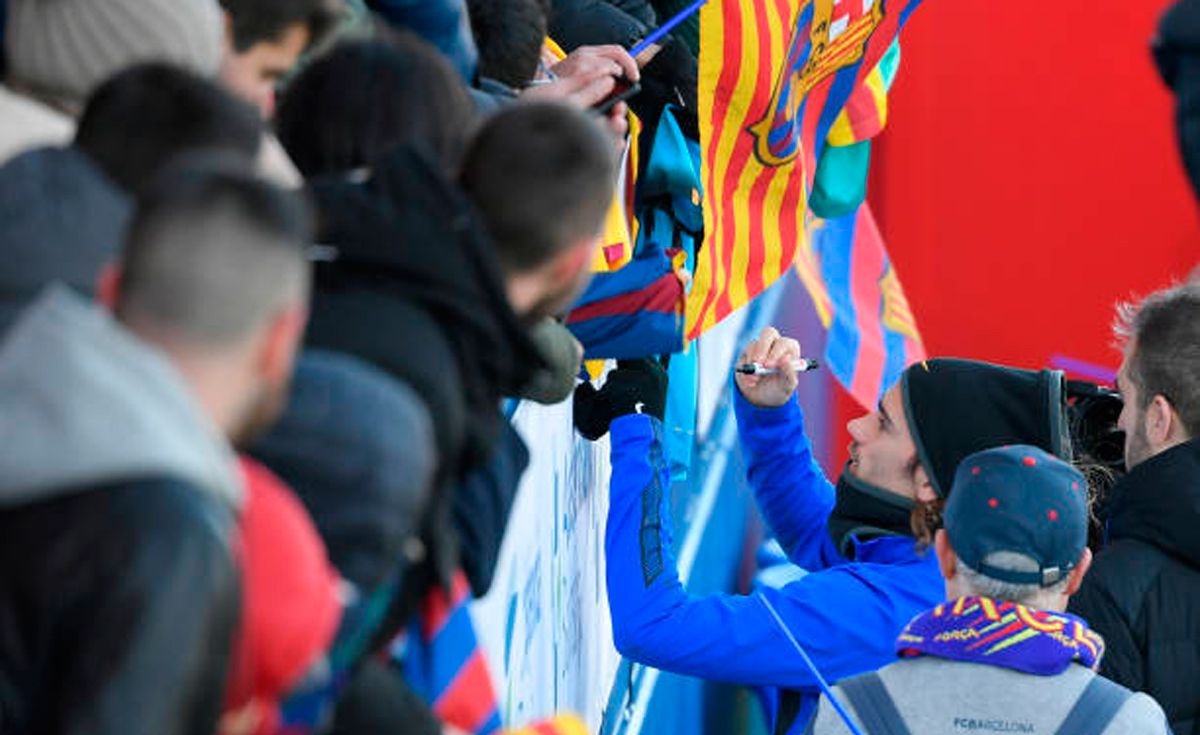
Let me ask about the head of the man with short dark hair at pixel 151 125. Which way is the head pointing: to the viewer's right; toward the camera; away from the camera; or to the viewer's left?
away from the camera

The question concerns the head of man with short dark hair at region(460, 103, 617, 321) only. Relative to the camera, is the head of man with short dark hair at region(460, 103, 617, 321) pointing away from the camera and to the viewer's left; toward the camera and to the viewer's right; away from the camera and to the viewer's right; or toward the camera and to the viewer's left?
away from the camera and to the viewer's right

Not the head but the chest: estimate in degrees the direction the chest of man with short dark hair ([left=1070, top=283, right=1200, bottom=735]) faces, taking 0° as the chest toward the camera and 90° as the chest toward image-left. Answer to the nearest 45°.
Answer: approximately 135°

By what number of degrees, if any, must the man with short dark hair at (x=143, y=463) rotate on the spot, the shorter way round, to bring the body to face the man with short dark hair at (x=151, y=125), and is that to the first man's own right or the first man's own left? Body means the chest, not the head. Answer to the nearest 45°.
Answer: approximately 45° to the first man's own left

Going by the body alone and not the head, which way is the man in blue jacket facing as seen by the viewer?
to the viewer's left

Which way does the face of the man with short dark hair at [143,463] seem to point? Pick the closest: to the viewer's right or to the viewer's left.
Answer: to the viewer's right

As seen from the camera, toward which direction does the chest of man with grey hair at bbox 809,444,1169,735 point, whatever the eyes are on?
away from the camera
